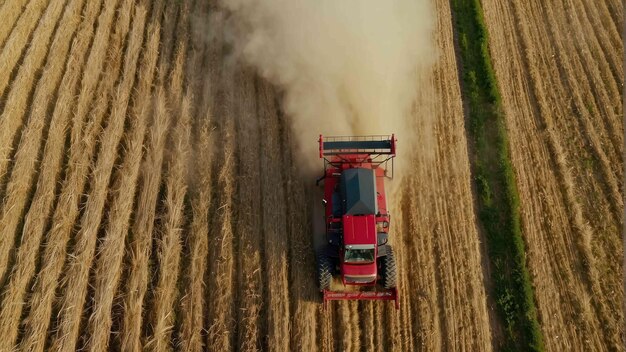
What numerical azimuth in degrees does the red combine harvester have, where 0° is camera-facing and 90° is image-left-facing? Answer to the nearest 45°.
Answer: approximately 0°
